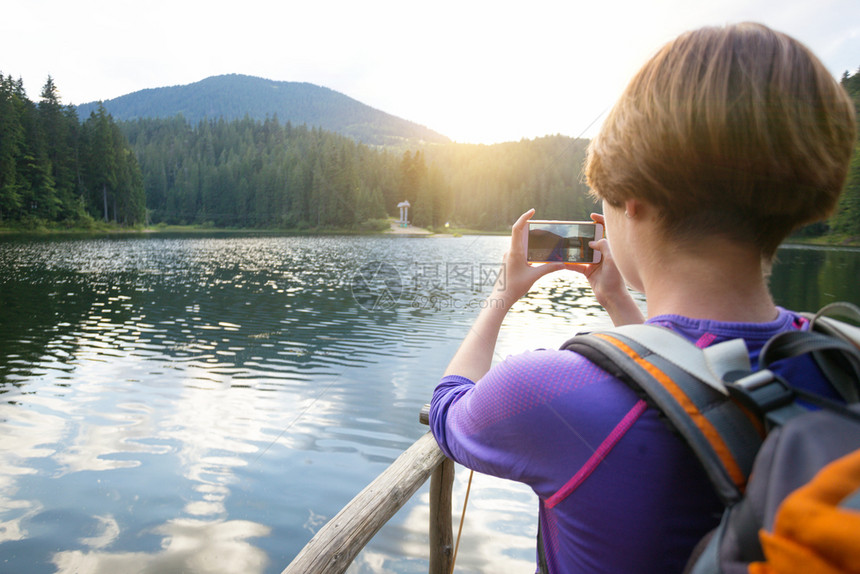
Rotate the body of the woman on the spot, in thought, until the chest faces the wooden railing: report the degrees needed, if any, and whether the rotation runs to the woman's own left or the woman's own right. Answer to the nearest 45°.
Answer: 0° — they already face it

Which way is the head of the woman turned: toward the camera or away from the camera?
away from the camera

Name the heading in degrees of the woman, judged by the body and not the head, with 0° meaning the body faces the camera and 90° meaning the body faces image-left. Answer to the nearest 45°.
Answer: approximately 135°

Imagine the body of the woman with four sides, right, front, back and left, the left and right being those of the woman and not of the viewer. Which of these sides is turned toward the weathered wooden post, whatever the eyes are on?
front
